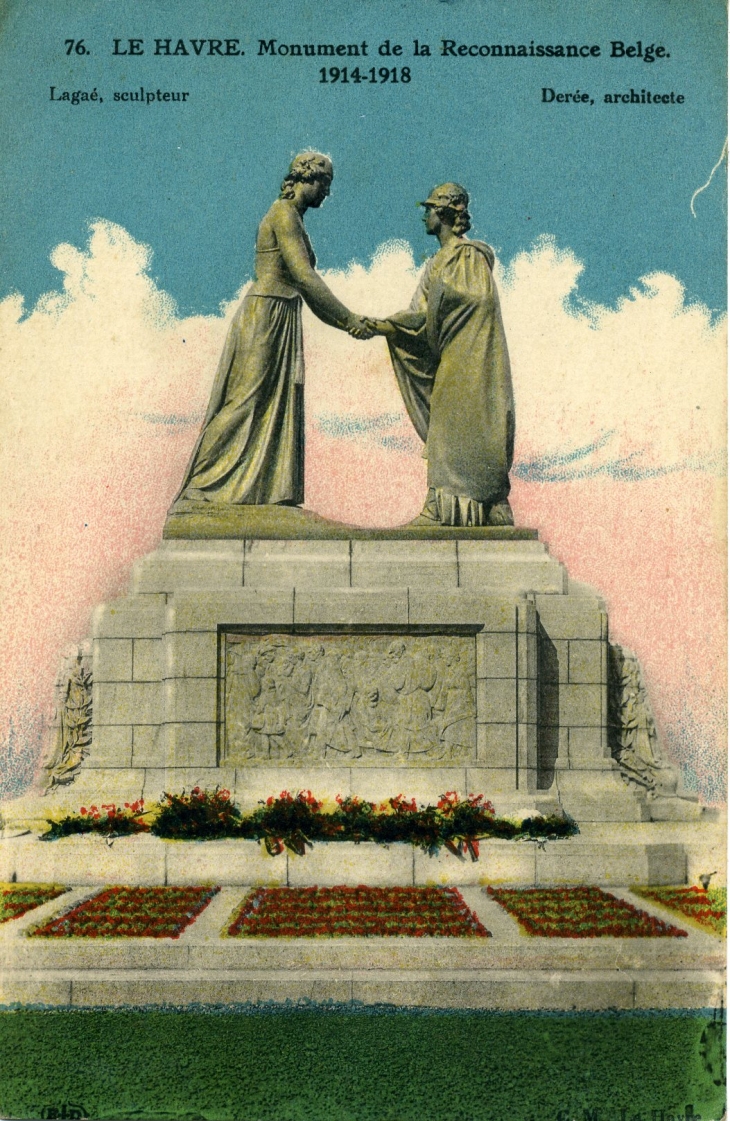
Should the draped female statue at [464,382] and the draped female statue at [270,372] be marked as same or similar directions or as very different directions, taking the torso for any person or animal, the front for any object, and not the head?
very different directions

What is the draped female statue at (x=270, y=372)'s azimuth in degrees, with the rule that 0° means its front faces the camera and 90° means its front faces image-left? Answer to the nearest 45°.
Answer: approximately 270°

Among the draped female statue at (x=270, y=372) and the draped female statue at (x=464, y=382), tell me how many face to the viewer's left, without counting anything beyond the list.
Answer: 1

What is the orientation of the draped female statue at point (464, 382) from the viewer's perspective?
to the viewer's left

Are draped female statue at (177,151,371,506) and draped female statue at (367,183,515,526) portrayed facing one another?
yes
